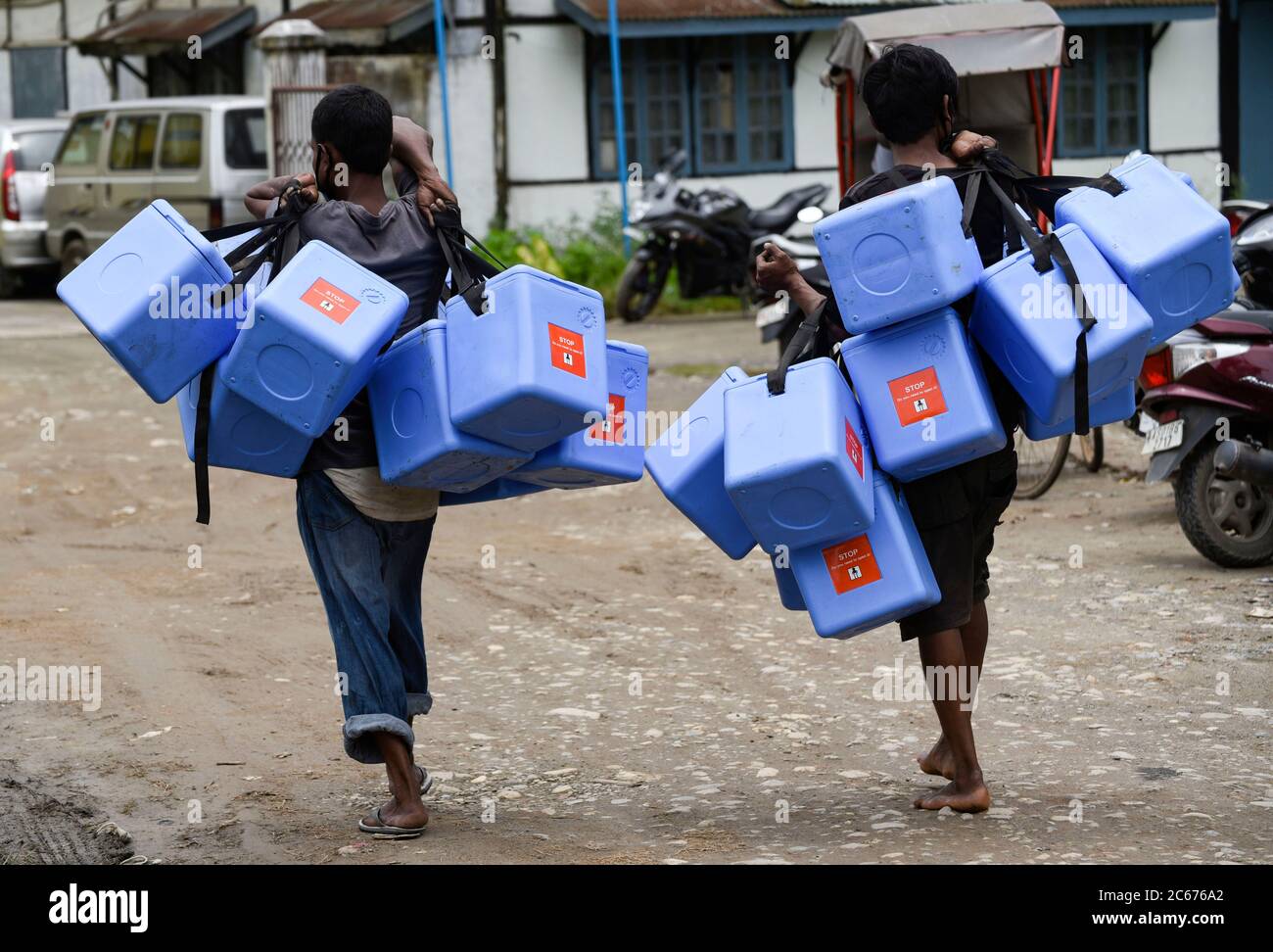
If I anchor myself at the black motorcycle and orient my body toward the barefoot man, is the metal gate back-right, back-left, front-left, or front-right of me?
back-right

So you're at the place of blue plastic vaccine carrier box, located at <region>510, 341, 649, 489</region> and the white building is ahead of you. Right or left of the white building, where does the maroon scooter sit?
right

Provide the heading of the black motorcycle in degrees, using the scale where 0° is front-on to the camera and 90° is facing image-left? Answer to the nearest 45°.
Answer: approximately 45°

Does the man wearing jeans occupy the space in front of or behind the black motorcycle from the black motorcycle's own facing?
in front

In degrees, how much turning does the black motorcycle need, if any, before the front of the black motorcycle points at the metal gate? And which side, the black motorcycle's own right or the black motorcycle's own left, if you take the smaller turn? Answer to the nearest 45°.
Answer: approximately 45° to the black motorcycle's own right
